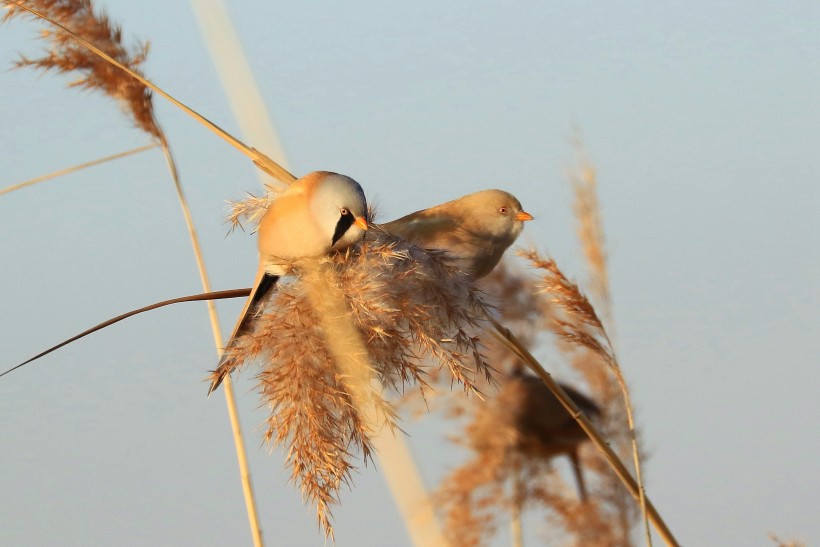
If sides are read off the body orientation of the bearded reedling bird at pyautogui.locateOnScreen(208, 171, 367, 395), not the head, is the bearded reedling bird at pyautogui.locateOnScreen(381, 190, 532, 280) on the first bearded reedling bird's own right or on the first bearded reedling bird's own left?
on the first bearded reedling bird's own left

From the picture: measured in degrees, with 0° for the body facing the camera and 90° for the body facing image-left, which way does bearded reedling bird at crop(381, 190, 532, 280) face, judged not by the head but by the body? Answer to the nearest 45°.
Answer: approximately 270°

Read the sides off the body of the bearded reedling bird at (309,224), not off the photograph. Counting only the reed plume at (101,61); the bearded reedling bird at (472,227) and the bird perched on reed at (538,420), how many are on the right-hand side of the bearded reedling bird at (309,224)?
1

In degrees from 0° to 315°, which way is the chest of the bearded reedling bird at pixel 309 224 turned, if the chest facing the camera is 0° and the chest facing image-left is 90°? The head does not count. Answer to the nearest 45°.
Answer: approximately 270°
